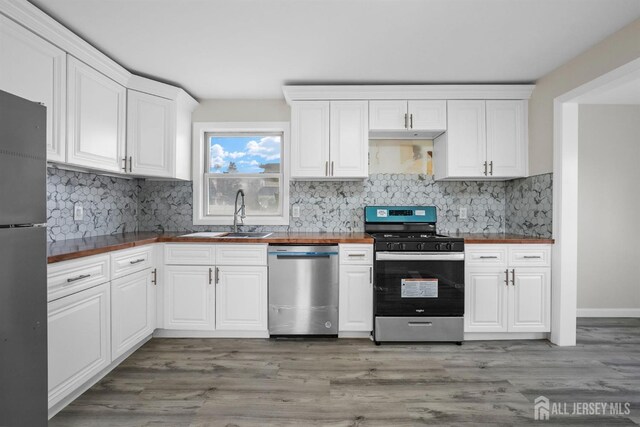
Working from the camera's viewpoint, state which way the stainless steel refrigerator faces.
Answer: facing the viewer and to the right of the viewer

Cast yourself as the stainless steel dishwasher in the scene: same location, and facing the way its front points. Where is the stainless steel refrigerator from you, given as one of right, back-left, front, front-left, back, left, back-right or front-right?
front-right

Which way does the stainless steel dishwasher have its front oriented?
toward the camera

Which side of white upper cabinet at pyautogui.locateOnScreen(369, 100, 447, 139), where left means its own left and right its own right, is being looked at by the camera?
front

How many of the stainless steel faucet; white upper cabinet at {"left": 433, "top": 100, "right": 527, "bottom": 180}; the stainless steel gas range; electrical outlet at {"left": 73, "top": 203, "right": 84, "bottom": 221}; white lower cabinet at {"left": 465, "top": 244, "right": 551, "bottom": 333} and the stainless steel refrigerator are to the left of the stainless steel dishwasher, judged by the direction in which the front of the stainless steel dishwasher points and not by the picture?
3

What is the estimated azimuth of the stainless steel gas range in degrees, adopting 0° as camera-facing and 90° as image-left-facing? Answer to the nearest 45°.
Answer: approximately 0°

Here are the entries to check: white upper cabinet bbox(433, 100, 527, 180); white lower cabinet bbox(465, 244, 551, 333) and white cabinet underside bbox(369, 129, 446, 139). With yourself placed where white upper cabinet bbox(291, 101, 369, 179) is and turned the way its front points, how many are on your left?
3

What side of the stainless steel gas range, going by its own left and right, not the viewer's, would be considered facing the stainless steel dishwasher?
right

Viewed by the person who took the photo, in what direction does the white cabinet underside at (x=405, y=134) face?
facing the viewer
